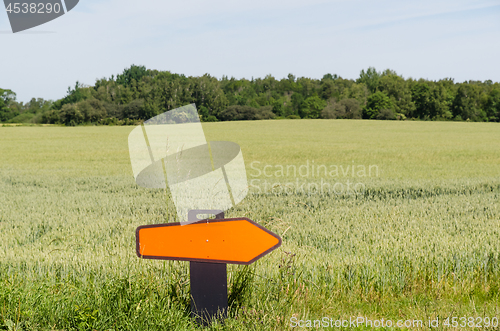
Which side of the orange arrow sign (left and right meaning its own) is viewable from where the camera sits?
front
